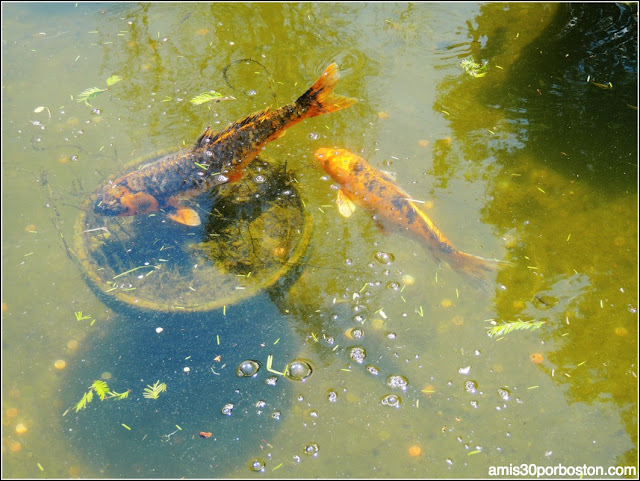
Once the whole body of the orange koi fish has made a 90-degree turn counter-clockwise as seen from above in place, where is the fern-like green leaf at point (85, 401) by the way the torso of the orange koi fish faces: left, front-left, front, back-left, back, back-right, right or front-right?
front

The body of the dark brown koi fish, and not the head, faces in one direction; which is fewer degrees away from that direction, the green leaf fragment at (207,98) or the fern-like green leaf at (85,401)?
the fern-like green leaf

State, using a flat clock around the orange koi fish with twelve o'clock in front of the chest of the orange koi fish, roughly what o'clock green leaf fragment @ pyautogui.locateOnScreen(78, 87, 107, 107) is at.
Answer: The green leaf fragment is roughly at 11 o'clock from the orange koi fish.

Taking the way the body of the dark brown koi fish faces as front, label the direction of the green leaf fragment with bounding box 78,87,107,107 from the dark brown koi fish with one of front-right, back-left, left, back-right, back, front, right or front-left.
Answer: right

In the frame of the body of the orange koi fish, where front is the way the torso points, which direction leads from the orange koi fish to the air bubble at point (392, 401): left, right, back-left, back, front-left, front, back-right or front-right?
back-left

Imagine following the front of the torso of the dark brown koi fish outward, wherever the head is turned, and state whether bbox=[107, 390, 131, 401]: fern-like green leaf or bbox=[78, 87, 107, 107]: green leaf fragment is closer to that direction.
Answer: the fern-like green leaf

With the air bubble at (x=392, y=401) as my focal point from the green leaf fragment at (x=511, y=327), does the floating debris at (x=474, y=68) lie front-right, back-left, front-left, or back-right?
back-right

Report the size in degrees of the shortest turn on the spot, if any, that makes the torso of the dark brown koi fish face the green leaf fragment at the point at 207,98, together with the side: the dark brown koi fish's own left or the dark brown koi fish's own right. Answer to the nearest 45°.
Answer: approximately 135° to the dark brown koi fish's own right

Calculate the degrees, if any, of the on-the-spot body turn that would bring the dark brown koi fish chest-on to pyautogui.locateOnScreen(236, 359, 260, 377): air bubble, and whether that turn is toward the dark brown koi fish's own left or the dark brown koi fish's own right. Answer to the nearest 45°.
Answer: approximately 45° to the dark brown koi fish's own left

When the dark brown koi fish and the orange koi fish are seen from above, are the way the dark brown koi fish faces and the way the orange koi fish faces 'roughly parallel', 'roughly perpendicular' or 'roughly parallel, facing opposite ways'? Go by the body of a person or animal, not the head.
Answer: roughly perpendicular

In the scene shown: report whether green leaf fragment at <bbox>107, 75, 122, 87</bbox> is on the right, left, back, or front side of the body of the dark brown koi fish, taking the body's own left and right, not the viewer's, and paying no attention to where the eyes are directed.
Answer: right

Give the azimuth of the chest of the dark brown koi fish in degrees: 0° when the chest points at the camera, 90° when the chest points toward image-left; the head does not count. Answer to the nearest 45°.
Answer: approximately 45°

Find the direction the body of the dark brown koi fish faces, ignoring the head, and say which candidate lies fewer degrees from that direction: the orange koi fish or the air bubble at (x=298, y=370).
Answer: the air bubble

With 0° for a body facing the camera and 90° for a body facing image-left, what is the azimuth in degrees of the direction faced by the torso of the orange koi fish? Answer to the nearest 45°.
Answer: approximately 135°

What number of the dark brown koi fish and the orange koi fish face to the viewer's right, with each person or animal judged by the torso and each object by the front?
0

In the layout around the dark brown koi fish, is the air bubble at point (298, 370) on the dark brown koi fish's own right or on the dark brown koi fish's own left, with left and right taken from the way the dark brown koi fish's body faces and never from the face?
on the dark brown koi fish's own left

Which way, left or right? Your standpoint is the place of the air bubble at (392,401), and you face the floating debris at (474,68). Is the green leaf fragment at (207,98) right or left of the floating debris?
left

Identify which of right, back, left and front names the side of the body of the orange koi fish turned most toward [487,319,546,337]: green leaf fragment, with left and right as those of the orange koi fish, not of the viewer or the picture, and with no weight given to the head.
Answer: back

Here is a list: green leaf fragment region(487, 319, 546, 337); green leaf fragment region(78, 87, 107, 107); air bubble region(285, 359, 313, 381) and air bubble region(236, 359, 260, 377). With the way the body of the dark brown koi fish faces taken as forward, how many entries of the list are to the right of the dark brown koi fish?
1
